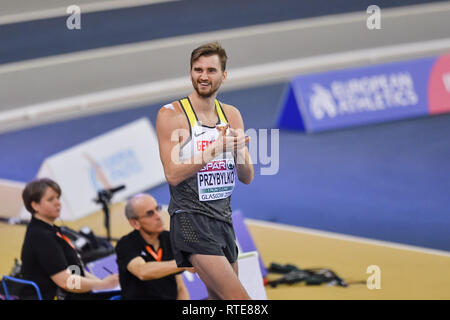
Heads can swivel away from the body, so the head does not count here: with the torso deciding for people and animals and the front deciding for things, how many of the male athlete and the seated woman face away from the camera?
0

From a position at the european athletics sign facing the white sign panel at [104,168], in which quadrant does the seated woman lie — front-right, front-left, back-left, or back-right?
front-left

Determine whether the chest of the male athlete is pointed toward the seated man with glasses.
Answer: no

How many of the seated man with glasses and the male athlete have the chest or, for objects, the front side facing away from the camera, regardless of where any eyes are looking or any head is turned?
0

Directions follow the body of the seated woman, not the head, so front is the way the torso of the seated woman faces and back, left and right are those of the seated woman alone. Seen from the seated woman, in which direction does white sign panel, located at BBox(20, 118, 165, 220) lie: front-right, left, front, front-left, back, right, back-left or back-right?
left

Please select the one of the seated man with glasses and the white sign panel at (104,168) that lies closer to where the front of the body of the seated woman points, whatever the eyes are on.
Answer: the seated man with glasses

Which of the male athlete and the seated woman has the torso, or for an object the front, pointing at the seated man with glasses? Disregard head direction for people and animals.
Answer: the seated woman

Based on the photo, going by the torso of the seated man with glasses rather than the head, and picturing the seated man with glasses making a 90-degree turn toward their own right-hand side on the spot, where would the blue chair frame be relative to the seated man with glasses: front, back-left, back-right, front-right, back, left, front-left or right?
front-right

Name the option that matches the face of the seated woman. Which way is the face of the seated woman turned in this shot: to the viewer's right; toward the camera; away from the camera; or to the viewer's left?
to the viewer's right

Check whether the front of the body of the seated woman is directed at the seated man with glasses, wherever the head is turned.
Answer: yes

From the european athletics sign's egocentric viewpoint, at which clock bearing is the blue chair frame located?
The blue chair frame is roughly at 2 o'clock from the european athletics sign.

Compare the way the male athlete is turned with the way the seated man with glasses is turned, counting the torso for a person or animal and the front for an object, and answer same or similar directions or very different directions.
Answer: same or similar directions

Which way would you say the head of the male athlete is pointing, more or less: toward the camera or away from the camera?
toward the camera

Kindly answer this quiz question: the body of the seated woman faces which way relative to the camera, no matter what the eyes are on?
to the viewer's right

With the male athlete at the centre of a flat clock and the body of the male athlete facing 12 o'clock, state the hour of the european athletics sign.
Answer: The european athletics sign is roughly at 8 o'clock from the male athlete.
